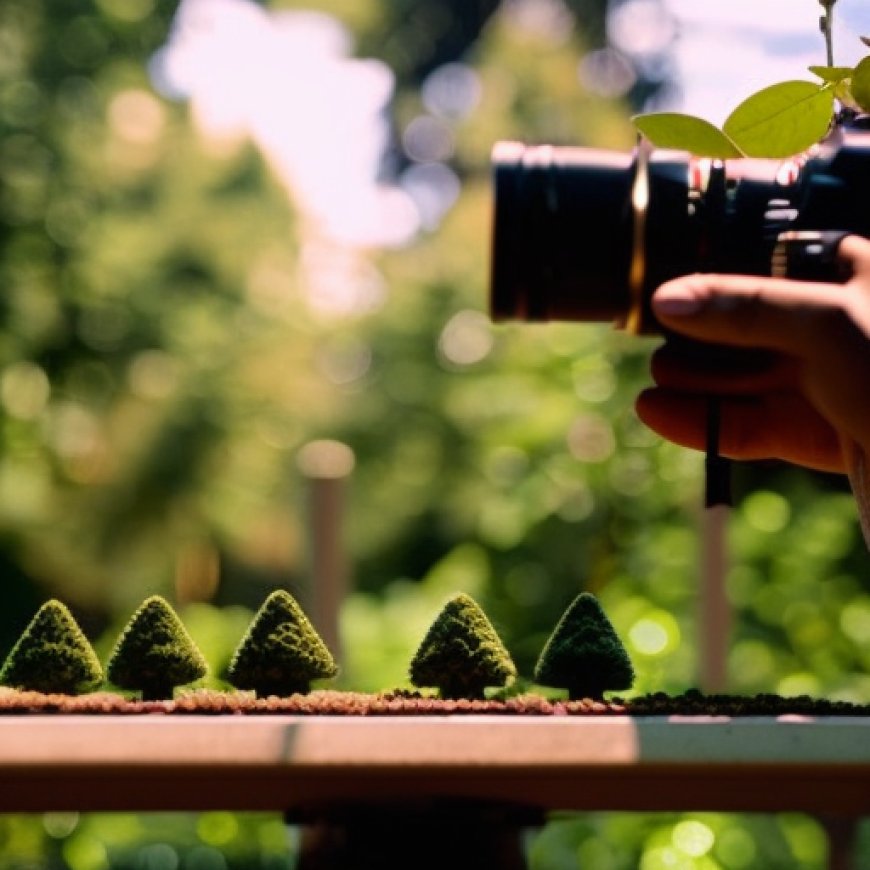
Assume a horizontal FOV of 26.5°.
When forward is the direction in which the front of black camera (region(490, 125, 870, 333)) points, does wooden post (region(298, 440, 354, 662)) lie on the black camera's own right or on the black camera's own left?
on the black camera's own right

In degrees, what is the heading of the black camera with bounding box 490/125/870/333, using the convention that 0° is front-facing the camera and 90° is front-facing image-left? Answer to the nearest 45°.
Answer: approximately 90°
